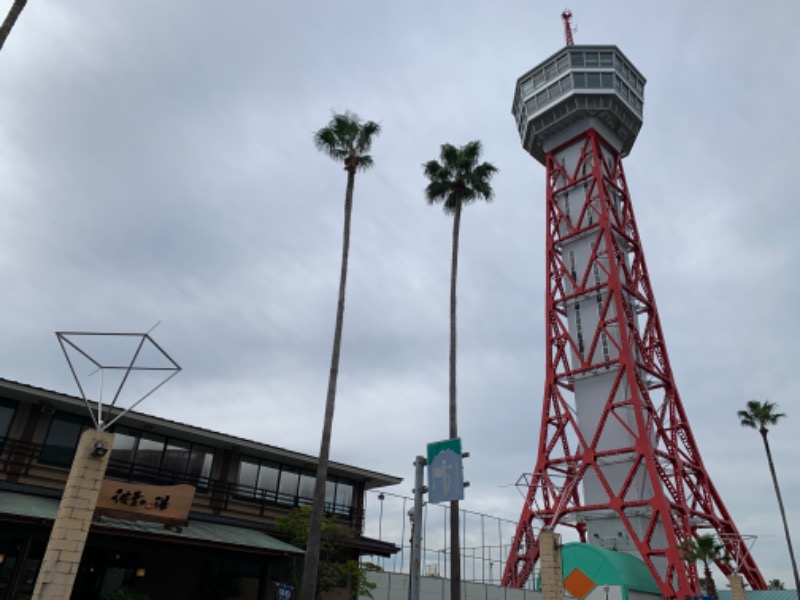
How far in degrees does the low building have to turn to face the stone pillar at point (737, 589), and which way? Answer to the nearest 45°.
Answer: approximately 45° to its left

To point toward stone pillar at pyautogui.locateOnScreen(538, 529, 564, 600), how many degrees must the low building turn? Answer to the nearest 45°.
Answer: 0° — it already faces it

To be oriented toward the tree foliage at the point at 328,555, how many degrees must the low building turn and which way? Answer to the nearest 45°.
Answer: approximately 45° to its left

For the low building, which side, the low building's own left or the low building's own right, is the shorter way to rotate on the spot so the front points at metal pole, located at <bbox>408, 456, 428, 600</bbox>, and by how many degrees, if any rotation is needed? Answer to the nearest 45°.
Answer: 0° — it already faces it
